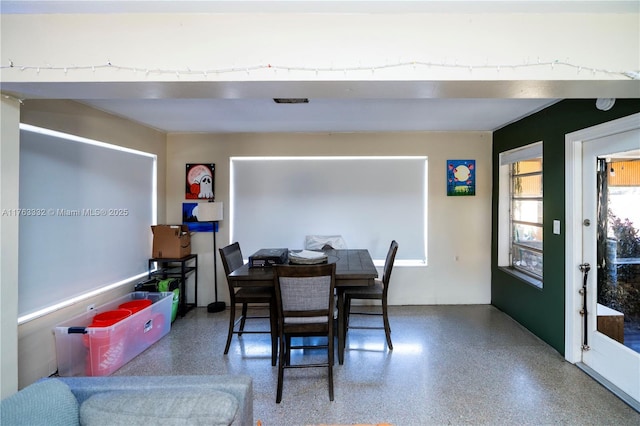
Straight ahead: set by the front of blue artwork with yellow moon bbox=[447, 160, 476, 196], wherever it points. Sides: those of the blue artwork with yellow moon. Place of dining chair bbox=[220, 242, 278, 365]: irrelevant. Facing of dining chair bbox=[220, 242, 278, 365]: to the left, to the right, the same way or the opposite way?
to the left

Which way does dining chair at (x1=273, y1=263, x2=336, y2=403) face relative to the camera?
away from the camera

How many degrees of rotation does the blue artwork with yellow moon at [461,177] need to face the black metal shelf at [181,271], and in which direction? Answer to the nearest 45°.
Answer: approximately 45° to its right

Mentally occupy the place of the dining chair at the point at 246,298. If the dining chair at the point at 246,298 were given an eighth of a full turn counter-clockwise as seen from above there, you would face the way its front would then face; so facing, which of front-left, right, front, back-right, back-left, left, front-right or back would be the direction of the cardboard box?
back-left
